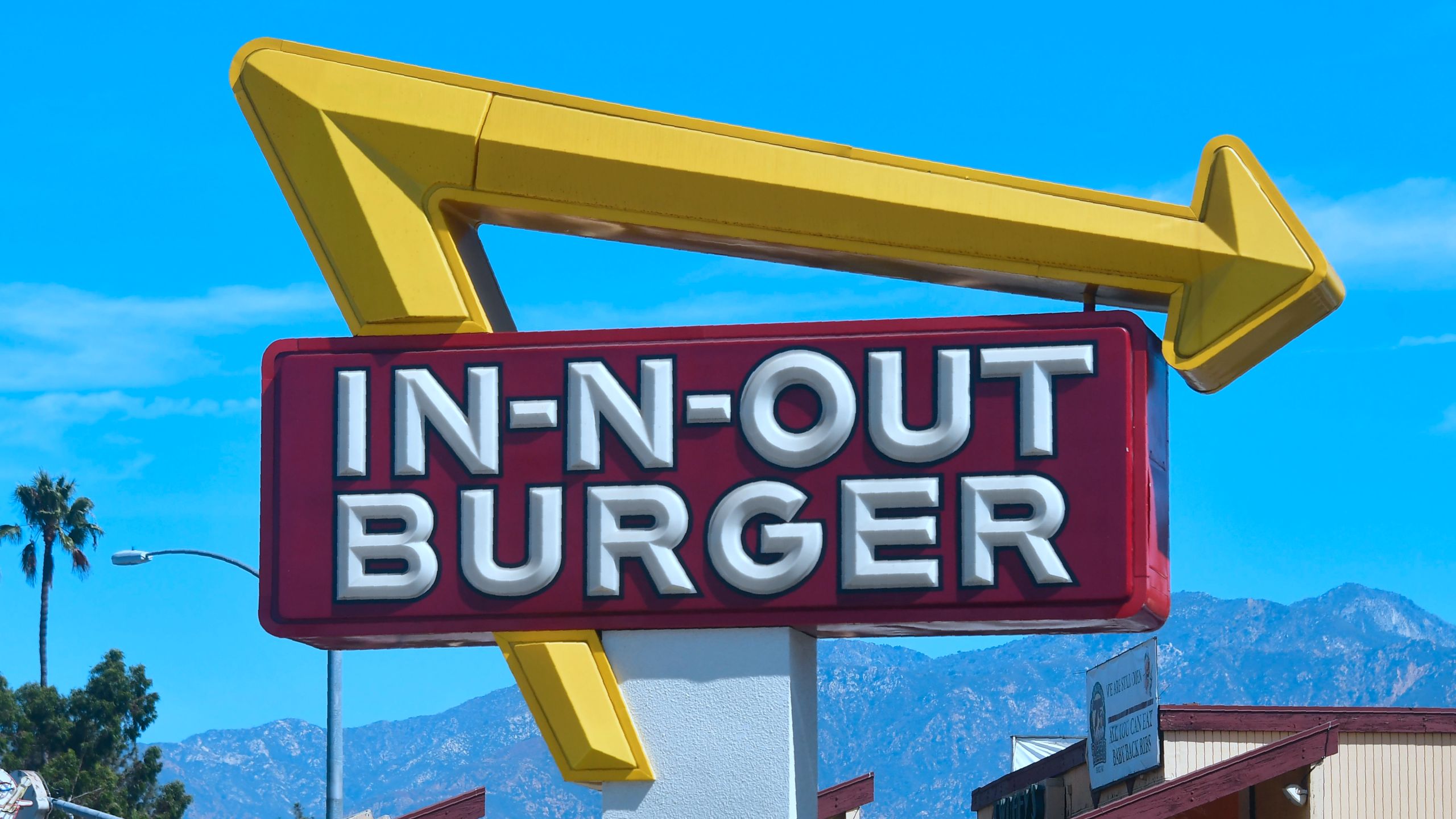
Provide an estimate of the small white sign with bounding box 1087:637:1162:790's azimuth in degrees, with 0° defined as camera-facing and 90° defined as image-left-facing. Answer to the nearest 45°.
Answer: approximately 45°
